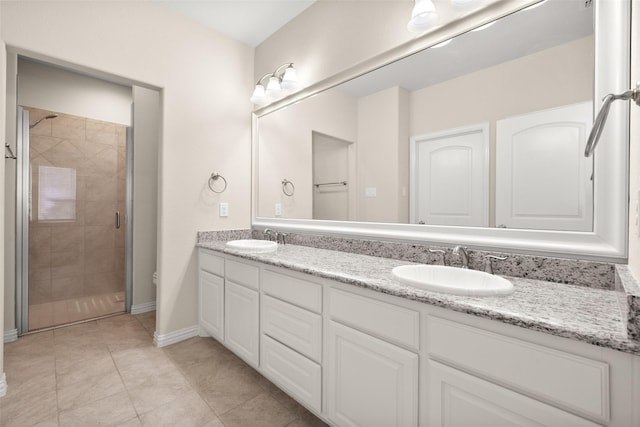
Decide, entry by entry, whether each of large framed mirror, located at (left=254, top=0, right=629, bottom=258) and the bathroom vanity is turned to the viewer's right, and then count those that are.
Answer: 0

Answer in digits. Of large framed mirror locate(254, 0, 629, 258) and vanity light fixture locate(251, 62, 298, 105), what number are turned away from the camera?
0

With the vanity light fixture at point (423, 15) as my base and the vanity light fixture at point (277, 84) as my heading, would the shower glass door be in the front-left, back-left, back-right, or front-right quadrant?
front-left

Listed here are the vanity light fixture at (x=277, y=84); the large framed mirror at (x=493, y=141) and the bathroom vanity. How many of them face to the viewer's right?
0

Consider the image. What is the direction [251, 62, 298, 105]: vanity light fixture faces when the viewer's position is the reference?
facing the viewer and to the left of the viewer

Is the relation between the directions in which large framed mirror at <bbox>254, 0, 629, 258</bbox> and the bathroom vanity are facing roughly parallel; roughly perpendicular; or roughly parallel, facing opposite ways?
roughly parallel

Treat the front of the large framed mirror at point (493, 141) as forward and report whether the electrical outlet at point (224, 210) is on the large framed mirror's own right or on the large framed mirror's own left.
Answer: on the large framed mirror's own right

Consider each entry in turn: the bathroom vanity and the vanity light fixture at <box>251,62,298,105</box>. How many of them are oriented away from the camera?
0

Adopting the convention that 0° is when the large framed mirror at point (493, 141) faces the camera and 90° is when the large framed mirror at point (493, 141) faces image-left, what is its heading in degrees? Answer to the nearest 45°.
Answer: approximately 45°

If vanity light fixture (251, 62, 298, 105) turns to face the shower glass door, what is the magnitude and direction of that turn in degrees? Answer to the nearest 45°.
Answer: approximately 90° to its right
